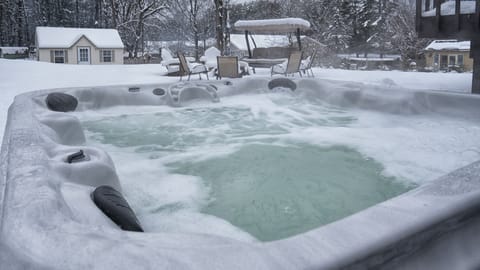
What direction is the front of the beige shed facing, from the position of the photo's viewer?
facing the viewer

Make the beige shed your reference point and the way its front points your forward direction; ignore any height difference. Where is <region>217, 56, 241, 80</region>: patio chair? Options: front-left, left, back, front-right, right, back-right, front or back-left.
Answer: front

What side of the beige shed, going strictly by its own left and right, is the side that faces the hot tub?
front

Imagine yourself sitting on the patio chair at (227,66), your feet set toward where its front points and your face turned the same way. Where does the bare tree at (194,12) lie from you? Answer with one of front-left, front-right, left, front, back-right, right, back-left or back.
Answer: front

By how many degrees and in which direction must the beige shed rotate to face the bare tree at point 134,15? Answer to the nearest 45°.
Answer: approximately 135° to its left

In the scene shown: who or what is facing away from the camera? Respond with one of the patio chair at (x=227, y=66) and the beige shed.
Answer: the patio chair

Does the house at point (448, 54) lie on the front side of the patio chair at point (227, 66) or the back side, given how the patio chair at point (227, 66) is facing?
on the front side

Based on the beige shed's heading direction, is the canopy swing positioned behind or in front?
in front

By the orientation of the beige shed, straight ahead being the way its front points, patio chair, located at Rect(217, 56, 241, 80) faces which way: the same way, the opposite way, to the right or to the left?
the opposite way

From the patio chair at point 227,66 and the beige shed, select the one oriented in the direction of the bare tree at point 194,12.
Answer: the patio chair

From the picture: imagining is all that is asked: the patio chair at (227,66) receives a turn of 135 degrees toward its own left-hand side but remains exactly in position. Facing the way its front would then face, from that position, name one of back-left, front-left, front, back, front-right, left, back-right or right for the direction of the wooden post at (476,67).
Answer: left

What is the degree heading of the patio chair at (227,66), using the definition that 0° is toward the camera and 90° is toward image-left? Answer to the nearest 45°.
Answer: approximately 180°
